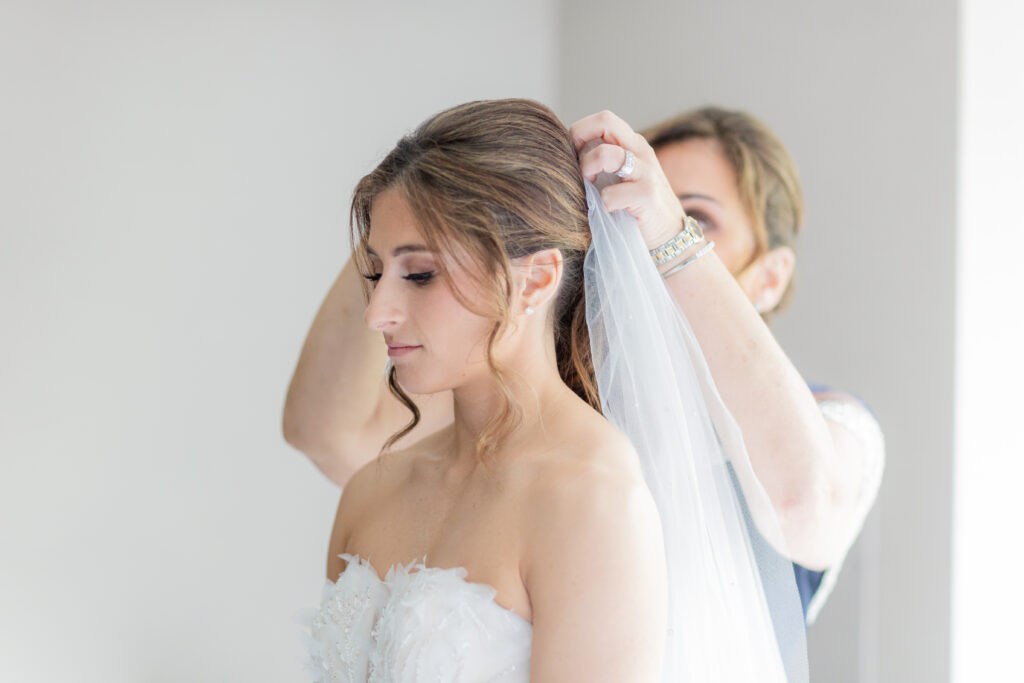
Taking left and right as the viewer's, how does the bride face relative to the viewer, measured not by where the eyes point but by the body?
facing the viewer and to the left of the viewer
